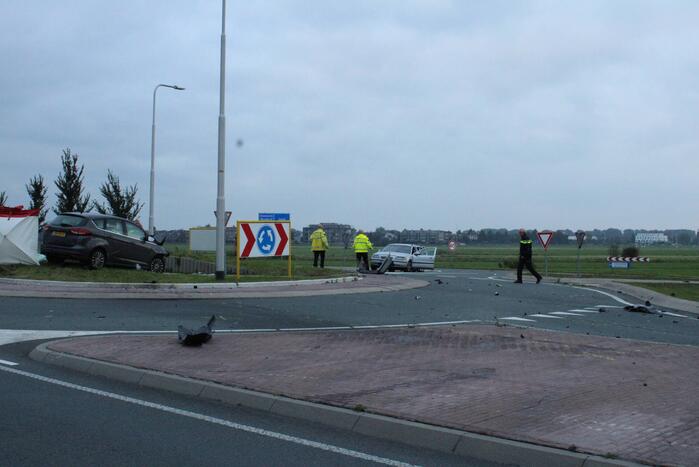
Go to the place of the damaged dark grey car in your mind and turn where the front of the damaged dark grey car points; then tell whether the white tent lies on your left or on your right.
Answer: on your left

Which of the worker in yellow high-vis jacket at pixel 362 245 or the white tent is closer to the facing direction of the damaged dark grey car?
the worker in yellow high-vis jacket

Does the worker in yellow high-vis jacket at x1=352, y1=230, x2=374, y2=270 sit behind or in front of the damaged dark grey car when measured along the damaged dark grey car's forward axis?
in front

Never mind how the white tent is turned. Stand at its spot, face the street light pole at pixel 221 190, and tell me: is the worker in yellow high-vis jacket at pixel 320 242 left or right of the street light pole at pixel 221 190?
left

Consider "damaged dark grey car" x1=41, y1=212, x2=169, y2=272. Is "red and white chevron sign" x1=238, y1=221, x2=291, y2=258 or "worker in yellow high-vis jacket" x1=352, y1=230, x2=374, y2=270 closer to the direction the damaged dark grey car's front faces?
the worker in yellow high-vis jacket

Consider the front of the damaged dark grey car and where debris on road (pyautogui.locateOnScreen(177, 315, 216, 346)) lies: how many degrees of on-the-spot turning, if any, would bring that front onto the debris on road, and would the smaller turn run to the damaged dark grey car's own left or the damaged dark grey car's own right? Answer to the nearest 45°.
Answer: approximately 135° to the damaged dark grey car's own right

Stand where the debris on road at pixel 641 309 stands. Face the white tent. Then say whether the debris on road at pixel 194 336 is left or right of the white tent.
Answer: left

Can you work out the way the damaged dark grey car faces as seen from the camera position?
facing away from the viewer and to the right of the viewer

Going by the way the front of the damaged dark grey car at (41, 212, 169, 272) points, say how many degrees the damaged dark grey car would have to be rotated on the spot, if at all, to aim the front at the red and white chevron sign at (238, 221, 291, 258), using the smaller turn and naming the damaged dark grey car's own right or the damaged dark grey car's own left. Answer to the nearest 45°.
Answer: approximately 45° to the damaged dark grey car's own right

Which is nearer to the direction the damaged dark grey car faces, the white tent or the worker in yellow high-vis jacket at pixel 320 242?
the worker in yellow high-vis jacket

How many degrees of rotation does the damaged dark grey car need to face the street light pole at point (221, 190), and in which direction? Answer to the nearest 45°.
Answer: approximately 45° to its right

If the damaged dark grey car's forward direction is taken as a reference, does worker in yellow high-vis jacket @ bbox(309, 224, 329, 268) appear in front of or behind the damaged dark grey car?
in front

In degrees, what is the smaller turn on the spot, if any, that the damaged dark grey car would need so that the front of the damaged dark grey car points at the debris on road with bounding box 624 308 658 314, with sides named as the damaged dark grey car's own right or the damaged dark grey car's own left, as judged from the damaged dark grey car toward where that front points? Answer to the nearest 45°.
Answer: approximately 90° to the damaged dark grey car's own right

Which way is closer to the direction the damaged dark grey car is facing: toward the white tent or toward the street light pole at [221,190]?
the street light pole
